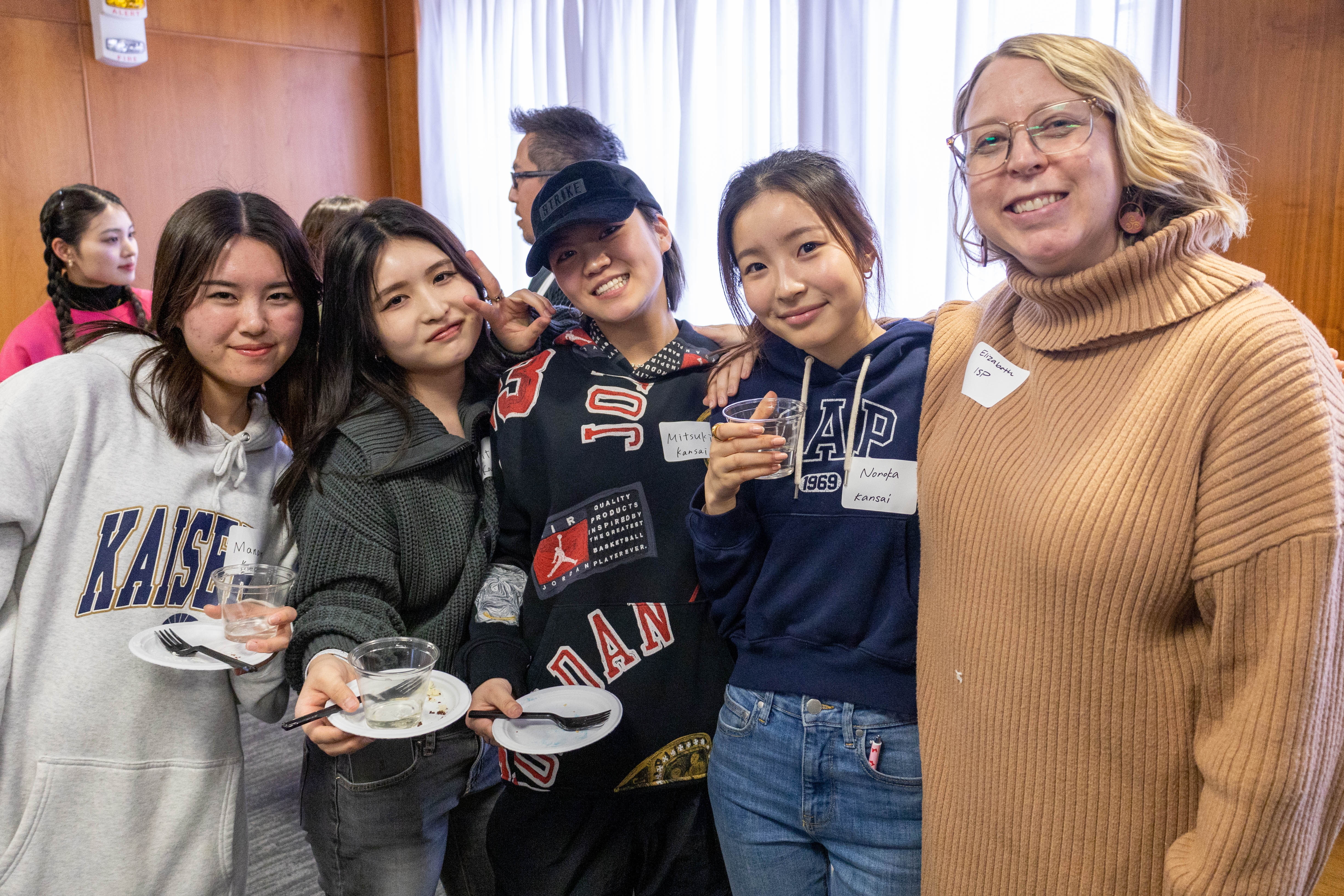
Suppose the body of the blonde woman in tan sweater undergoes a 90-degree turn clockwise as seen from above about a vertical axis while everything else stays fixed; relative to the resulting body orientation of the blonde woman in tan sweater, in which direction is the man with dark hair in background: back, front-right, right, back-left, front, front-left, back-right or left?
front

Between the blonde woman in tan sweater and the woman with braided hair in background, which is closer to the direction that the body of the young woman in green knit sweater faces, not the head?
the blonde woman in tan sweater

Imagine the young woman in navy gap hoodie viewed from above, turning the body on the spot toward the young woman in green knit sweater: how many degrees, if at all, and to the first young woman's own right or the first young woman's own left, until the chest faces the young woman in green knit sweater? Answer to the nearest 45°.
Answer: approximately 90° to the first young woman's own right

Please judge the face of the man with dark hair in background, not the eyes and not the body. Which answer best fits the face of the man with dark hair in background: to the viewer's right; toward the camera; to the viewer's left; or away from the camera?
to the viewer's left

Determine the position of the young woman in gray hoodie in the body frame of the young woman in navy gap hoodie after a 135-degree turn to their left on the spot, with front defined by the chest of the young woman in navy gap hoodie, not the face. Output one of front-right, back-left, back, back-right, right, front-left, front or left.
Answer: back-left

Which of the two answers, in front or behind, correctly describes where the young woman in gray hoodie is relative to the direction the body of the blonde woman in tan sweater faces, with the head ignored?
in front

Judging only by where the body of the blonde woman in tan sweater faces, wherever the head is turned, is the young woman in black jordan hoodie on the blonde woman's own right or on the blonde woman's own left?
on the blonde woman's own right

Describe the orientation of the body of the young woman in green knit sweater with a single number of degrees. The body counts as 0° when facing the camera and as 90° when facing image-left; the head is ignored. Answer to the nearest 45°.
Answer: approximately 315°
